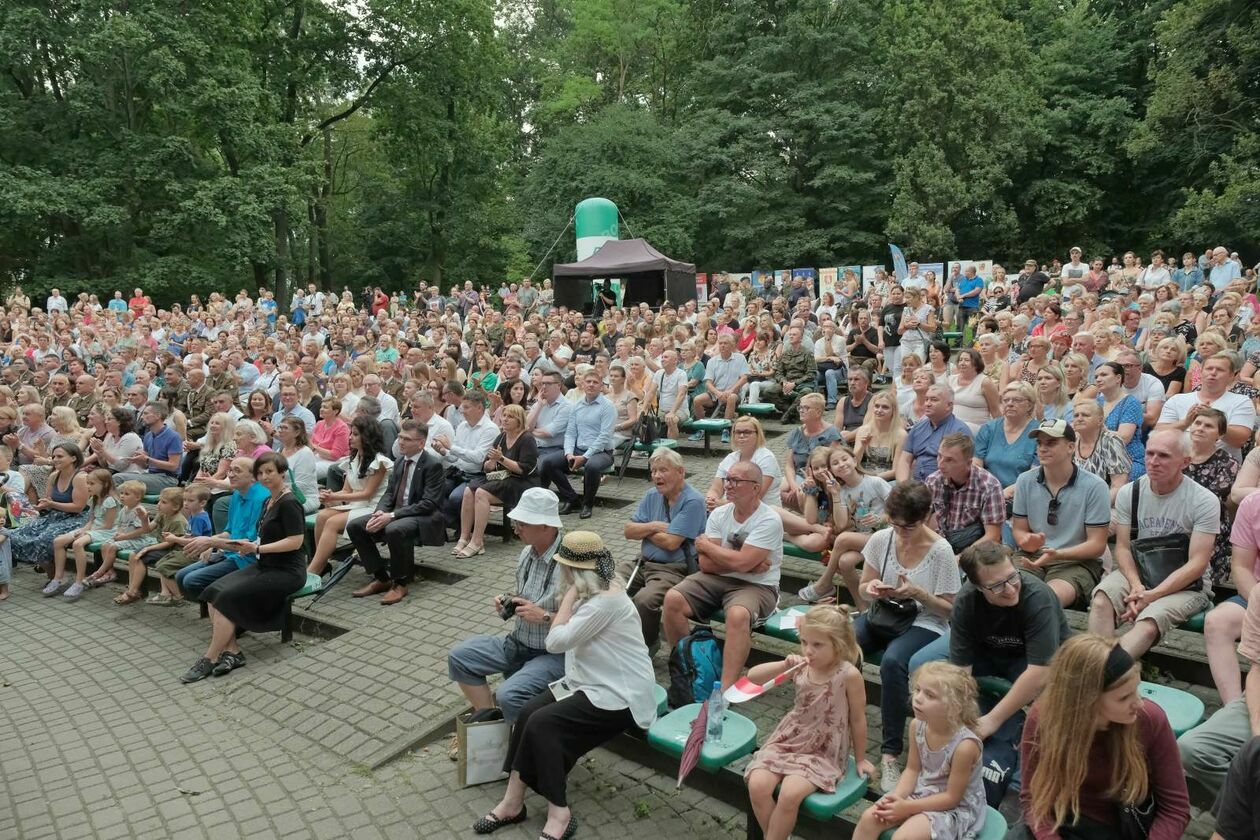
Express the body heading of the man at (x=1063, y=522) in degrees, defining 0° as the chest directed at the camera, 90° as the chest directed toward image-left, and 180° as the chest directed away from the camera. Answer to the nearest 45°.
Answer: approximately 45°

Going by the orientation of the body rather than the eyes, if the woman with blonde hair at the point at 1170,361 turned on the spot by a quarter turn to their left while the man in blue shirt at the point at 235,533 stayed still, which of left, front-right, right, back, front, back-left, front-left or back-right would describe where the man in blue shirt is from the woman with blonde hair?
right

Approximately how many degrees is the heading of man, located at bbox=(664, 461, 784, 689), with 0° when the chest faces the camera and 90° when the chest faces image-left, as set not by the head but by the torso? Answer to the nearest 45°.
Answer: approximately 45°

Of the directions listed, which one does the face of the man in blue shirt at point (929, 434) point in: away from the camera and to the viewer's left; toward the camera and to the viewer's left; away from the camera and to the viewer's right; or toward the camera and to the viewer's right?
toward the camera and to the viewer's left

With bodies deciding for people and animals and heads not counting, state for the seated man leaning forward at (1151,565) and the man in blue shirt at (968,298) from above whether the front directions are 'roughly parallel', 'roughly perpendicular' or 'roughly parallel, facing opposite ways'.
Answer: roughly parallel

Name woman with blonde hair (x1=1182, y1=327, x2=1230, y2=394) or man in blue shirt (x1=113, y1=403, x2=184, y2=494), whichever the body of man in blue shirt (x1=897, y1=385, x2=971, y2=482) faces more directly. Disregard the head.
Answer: the man in blue shirt

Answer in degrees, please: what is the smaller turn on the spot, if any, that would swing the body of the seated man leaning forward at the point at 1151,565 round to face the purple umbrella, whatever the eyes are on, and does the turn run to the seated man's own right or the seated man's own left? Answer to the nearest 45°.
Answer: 0° — they already face it

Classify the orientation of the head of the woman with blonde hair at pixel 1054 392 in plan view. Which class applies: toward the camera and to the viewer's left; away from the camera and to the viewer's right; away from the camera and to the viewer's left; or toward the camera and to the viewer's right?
toward the camera and to the viewer's left

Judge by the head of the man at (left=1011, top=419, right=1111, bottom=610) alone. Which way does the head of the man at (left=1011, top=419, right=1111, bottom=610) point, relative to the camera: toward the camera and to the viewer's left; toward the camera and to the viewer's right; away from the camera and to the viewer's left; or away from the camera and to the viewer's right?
toward the camera and to the viewer's left

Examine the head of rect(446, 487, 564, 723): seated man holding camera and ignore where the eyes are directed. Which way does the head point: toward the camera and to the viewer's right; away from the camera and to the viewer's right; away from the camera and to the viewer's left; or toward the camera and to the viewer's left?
toward the camera and to the viewer's left

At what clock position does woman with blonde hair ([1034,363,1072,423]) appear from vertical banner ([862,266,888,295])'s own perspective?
The woman with blonde hair is roughly at 12 o'clock from the vertical banner.

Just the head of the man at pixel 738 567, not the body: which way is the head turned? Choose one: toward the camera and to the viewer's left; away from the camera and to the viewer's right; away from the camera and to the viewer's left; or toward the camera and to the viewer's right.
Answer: toward the camera and to the viewer's left

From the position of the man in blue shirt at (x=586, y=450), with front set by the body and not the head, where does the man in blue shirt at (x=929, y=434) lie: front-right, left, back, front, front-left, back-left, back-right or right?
left

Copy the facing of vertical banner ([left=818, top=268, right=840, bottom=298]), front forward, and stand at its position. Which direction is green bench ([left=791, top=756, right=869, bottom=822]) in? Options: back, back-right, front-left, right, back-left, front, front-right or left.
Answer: front

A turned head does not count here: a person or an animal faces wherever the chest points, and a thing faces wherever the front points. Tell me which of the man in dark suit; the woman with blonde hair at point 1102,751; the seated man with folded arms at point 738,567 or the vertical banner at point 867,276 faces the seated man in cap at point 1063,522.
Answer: the vertical banner

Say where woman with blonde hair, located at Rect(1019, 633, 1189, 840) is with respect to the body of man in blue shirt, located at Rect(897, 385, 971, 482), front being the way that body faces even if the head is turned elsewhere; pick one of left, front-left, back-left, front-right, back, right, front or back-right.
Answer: front-left

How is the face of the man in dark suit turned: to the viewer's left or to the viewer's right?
to the viewer's left
